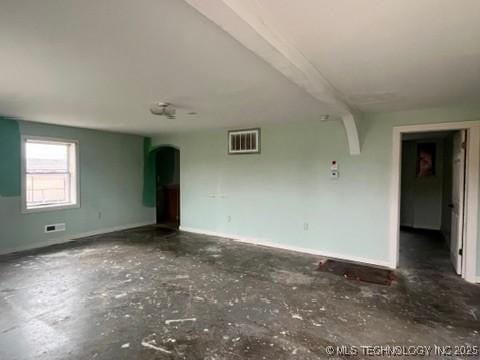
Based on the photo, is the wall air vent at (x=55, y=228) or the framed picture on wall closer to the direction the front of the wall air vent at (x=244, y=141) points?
the wall air vent

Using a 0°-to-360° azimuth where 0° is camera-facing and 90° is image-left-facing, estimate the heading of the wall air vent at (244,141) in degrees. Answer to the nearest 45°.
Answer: approximately 45°

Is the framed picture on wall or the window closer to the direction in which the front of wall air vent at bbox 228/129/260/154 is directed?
the window

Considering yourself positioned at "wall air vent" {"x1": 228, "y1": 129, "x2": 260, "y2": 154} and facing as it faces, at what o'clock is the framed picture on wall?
The framed picture on wall is roughly at 7 o'clock from the wall air vent.

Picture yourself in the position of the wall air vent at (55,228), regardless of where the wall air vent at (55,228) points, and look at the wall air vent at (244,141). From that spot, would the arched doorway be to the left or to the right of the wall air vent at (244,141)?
left

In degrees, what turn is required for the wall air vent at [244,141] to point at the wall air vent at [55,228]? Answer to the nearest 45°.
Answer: approximately 45° to its right

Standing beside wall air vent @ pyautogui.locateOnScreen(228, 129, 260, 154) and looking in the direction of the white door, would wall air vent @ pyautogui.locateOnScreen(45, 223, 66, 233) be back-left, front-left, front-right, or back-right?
back-right

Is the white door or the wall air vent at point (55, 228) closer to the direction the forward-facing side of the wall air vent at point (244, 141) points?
the wall air vent

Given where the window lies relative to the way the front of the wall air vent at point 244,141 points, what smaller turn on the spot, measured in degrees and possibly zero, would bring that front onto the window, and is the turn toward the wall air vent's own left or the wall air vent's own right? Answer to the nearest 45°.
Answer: approximately 45° to the wall air vent's own right

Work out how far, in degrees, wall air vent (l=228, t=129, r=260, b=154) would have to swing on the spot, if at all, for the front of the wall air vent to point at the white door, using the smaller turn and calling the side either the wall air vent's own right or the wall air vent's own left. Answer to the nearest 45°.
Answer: approximately 90° to the wall air vent's own left

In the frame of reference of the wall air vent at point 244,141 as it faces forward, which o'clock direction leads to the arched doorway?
The arched doorway is roughly at 3 o'clock from the wall air vent.

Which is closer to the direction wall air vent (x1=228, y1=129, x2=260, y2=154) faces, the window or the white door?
the window
